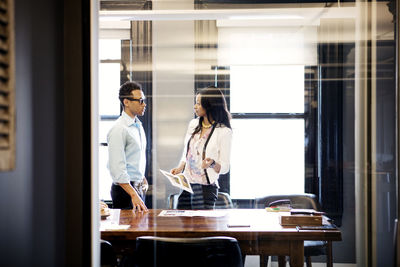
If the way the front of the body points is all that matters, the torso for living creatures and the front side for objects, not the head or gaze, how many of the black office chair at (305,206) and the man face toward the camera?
1

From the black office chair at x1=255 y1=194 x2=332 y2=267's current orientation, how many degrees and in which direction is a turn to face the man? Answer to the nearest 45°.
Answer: approximately 90° to its right

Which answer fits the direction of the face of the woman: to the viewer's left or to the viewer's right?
to the viewer's left

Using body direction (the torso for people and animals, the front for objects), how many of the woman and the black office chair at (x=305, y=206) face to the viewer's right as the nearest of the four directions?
0

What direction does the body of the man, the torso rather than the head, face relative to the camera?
to the viewer's right

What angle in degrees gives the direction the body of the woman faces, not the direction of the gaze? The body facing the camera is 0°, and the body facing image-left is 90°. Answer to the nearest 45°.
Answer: approximately 45°

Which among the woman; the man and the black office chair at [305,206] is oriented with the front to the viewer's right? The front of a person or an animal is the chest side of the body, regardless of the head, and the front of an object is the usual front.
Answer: the man

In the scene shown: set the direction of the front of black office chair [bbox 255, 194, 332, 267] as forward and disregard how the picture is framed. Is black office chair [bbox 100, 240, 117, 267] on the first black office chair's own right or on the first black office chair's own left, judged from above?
on the first black office chair's own right

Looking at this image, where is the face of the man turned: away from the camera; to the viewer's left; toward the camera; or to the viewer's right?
to the viewer's right
